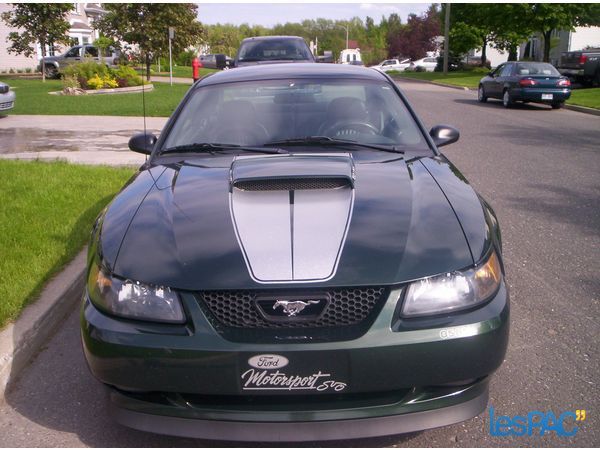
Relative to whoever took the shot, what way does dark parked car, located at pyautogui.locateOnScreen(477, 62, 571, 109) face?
facing away from the viewer and to the left of the viewer

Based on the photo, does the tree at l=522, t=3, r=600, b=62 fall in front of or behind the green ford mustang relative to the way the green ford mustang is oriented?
behind

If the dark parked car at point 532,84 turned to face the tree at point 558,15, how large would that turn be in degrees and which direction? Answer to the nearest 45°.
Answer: approximately 45° to its right

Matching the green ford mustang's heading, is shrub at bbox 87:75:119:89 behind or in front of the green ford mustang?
behind

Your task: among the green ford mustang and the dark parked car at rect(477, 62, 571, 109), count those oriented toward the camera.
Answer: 1

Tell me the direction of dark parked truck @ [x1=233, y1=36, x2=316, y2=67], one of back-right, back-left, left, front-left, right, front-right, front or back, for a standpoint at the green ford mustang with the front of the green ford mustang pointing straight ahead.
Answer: back

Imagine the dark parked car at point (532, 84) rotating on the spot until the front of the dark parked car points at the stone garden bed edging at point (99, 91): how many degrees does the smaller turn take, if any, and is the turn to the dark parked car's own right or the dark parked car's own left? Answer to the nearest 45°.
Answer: approximately 45° to the dark parked car's own left

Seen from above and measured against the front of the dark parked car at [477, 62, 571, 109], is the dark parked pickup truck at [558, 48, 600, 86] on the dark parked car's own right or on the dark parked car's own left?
on the dark parked car's own right

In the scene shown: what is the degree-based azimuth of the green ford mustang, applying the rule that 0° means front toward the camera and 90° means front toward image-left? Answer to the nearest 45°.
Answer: approximately 0°
